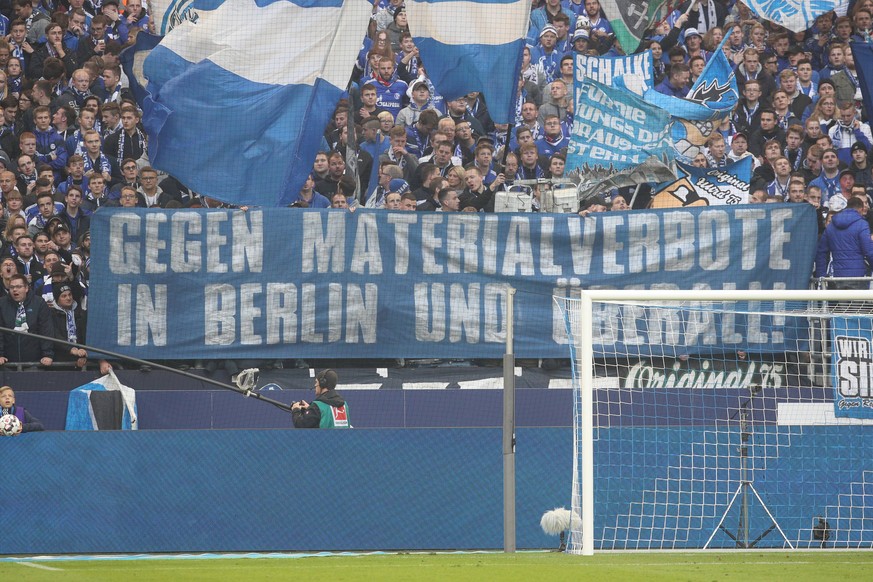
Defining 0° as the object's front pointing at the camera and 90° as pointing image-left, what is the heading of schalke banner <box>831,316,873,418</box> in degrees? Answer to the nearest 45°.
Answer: approximately 0°

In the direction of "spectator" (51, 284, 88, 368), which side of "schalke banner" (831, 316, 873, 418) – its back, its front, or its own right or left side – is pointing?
right

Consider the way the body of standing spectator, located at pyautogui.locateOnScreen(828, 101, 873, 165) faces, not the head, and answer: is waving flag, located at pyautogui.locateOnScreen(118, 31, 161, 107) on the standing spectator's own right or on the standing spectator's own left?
on the standing spectator's own right

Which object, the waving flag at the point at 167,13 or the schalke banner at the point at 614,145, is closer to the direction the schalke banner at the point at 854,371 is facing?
the waving flag

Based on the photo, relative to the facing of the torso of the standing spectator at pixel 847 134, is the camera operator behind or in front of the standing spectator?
in front

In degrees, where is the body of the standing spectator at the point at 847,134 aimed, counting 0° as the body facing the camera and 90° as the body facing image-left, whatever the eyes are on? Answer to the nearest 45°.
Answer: approximately 0°

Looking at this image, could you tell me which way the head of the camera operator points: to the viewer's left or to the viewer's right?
to the viewer's left

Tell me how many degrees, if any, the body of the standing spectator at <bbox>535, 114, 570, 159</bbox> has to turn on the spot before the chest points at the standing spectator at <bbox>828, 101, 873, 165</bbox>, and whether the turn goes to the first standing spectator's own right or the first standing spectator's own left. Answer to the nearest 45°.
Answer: approximately 90° to the first standing spectator's own left

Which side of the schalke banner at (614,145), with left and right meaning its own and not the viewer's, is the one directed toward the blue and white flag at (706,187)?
left

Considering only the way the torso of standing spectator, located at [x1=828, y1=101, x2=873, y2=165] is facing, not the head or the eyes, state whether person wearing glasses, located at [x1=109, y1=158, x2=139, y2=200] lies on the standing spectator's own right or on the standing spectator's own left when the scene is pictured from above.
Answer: on the standing spectator's own right
